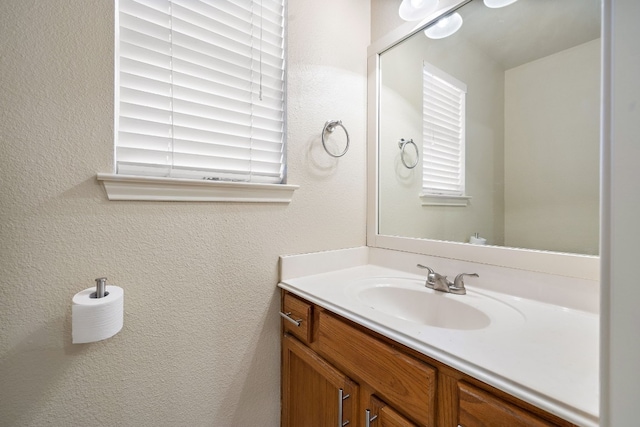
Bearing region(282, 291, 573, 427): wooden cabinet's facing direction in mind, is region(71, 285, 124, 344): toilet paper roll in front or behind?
in front

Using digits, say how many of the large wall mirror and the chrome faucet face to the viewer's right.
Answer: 0

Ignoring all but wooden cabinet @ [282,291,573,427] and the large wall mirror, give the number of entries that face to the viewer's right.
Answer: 0

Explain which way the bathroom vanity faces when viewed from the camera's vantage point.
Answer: facing the viewer and to the left of the viewer

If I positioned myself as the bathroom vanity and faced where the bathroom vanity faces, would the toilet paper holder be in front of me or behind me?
in front

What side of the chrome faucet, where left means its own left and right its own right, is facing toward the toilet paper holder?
front

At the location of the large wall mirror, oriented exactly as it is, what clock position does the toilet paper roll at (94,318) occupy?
The toilet paper roll is roughly at 12 o'clock from the large wall mirror.

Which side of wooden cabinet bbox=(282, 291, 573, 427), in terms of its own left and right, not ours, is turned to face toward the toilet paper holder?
front
